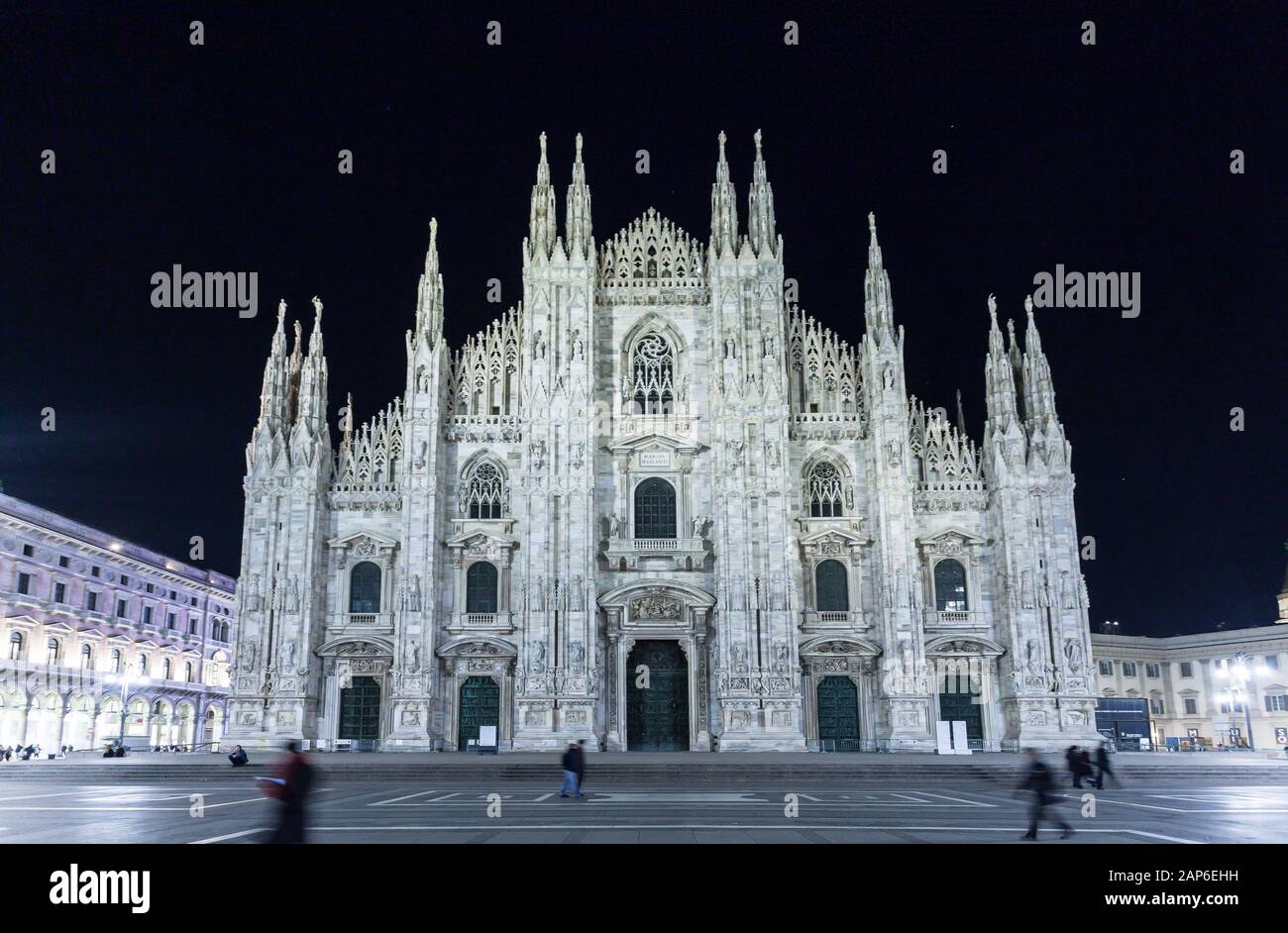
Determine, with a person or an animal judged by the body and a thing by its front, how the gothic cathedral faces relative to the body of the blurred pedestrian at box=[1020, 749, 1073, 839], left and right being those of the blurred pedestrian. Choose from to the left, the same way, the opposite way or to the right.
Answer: to the left

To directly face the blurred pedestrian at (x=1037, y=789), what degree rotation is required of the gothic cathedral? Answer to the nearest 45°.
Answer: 0° — it already faces them

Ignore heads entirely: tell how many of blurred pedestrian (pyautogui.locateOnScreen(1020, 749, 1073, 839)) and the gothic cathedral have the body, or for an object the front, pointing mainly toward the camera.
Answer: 1

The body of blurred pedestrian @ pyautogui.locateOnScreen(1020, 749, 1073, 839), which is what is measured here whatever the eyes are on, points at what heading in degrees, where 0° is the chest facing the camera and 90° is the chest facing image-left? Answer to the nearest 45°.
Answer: approximately 90°

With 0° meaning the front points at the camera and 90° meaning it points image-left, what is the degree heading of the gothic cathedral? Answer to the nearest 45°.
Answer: approximately 0°
